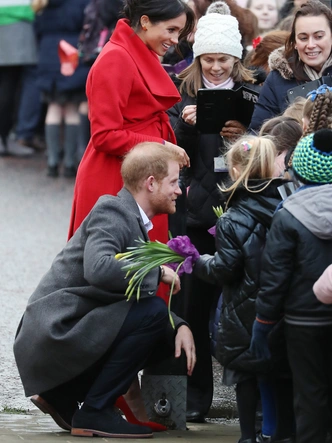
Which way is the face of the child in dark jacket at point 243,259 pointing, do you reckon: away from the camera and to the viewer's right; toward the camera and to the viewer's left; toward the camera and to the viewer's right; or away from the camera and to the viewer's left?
away from the camera and to the viewer's left

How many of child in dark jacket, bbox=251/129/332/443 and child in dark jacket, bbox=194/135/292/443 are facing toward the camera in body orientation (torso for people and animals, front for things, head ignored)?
0

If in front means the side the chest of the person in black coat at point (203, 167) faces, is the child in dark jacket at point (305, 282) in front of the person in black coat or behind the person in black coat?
in front

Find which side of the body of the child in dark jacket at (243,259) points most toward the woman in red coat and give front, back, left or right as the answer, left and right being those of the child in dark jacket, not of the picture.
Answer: front

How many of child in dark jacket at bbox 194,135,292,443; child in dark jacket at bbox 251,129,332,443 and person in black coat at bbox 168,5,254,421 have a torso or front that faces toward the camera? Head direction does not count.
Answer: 1

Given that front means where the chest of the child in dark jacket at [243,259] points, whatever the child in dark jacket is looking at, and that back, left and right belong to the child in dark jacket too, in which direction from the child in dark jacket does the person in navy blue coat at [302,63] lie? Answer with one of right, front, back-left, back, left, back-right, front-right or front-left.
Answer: front-right

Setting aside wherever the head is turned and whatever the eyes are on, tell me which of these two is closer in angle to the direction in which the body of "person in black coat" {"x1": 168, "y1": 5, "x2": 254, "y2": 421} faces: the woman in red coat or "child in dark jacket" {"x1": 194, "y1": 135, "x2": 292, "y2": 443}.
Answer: the child in dark jacket

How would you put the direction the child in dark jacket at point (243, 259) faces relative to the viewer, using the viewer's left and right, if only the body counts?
facing away from the viewer and to the left of the viewer

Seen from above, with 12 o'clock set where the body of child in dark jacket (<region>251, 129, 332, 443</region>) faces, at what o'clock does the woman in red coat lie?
The woman in red coat is roughly at 10 o'clock from the child in dark jacket.

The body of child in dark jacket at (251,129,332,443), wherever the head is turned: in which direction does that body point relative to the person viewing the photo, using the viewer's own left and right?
facing away from the viewer and to the left of the viewer

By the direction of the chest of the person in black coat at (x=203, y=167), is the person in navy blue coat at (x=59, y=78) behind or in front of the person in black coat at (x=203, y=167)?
behind

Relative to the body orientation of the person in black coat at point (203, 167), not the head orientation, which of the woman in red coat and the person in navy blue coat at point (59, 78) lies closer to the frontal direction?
the woman in red coat

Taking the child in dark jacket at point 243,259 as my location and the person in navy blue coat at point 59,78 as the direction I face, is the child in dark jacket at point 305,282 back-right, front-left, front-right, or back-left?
back-right

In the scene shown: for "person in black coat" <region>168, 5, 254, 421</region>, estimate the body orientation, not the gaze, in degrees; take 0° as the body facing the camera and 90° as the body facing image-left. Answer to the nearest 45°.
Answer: approximately 0°
